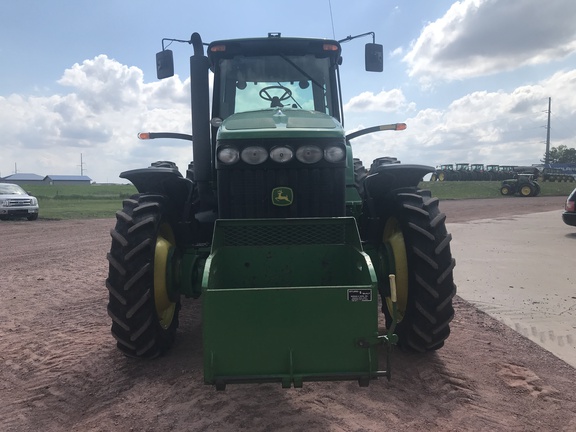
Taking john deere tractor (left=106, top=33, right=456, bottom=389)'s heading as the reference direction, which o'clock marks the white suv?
The white suv is roughly at 5 o'clock from the john deere tractor.

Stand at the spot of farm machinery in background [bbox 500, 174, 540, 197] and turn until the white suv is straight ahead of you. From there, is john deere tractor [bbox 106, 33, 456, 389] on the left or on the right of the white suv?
left

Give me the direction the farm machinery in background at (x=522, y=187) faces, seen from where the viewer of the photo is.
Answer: facing to the left of the viewer

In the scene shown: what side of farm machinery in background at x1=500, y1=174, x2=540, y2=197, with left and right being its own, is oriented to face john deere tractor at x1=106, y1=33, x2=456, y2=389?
left

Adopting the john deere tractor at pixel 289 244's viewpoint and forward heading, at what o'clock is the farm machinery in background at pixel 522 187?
The farm machinery in background is roughly at 7 o'clock from the john deere tractor.

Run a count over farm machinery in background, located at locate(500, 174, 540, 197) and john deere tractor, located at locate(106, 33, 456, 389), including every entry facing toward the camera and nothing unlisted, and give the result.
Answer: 1

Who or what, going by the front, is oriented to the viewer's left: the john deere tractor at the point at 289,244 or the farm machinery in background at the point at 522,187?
the farm machinery in background

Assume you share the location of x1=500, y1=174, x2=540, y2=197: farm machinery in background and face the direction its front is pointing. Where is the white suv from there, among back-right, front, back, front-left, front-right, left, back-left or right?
front-left

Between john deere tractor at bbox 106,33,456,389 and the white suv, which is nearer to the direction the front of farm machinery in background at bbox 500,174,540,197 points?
the white suv
